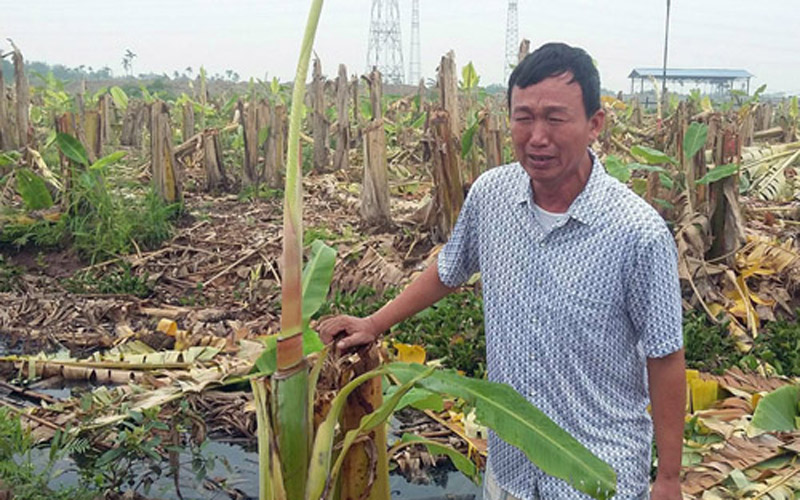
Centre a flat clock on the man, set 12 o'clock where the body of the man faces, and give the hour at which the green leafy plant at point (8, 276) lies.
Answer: The green leafy plant is roughly at 3 o'clock from the man.

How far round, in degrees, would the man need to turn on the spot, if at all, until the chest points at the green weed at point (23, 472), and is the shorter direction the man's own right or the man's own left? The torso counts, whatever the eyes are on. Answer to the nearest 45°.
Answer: approximately 45° to the man's own right

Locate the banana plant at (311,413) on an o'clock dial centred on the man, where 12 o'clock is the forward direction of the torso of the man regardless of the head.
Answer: The banana plant is roughly at 1 o'clock from the man.

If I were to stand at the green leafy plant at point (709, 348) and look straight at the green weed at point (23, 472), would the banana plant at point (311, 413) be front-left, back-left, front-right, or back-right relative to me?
front-left

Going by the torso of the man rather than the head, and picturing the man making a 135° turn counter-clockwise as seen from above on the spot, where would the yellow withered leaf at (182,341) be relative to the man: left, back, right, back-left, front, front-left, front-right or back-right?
back-left

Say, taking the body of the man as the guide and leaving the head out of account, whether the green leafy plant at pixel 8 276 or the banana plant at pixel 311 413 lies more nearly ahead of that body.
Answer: the banana plant

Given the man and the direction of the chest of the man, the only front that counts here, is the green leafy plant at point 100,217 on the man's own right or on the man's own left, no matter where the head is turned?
on the man's own right

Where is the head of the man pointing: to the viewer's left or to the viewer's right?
to the viewer's left

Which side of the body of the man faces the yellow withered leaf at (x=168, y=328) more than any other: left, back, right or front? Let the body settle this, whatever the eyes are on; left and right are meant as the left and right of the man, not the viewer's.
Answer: right

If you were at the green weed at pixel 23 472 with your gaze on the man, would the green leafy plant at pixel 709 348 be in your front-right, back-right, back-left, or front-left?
front-left

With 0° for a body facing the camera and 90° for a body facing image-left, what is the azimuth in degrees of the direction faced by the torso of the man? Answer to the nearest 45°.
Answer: approximately 45°

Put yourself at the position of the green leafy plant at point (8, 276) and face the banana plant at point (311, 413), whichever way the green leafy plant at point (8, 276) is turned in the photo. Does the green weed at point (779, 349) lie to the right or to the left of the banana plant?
left

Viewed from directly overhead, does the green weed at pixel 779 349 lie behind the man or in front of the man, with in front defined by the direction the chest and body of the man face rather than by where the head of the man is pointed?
behind
